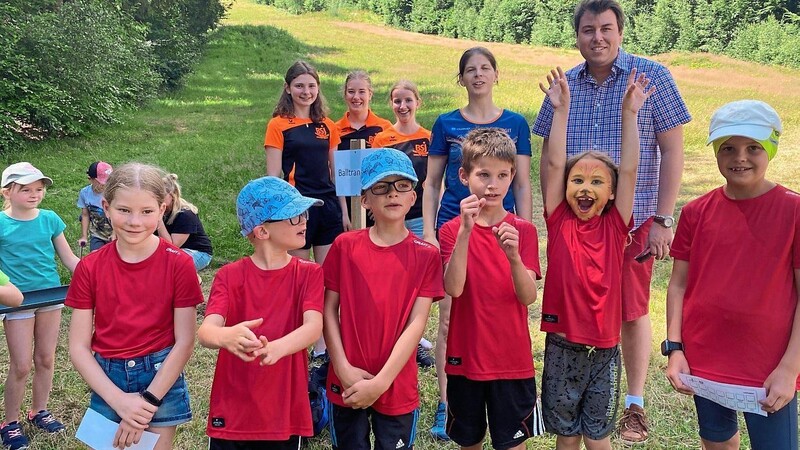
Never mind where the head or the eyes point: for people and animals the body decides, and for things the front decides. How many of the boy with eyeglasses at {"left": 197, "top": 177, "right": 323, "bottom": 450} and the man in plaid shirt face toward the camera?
2

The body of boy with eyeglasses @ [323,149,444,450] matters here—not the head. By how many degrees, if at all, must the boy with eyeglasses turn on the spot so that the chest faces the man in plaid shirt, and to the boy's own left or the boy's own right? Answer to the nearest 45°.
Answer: approximately 135° to the boy's own left

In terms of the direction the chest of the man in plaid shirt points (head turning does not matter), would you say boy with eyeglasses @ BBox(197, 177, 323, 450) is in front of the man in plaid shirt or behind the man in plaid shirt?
in front

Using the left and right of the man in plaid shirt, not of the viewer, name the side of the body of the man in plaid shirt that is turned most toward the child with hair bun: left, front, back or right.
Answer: right
